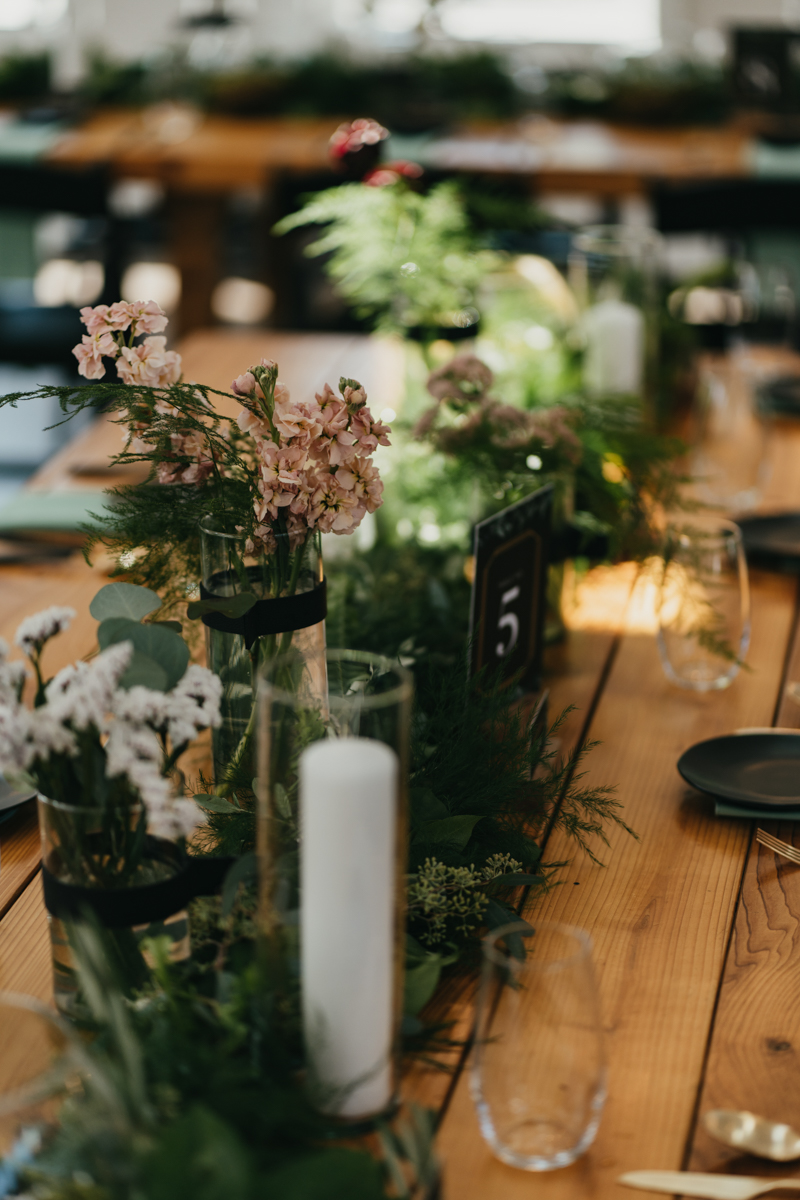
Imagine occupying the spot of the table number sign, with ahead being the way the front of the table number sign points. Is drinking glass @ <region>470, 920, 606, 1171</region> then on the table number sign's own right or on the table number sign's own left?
on the table number sign's own left

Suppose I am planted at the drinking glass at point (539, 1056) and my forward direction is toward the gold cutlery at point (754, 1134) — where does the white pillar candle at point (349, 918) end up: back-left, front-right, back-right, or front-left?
back-left

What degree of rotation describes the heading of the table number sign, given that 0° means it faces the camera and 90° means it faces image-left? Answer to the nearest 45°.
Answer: approximately 45°

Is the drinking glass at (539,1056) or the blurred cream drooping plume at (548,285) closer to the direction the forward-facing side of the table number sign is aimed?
the drinking glass

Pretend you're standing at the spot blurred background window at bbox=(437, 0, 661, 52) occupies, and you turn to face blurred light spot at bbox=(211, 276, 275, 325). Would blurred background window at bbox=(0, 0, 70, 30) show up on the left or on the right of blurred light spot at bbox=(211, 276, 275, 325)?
right

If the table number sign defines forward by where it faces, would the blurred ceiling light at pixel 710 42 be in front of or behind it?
behind
